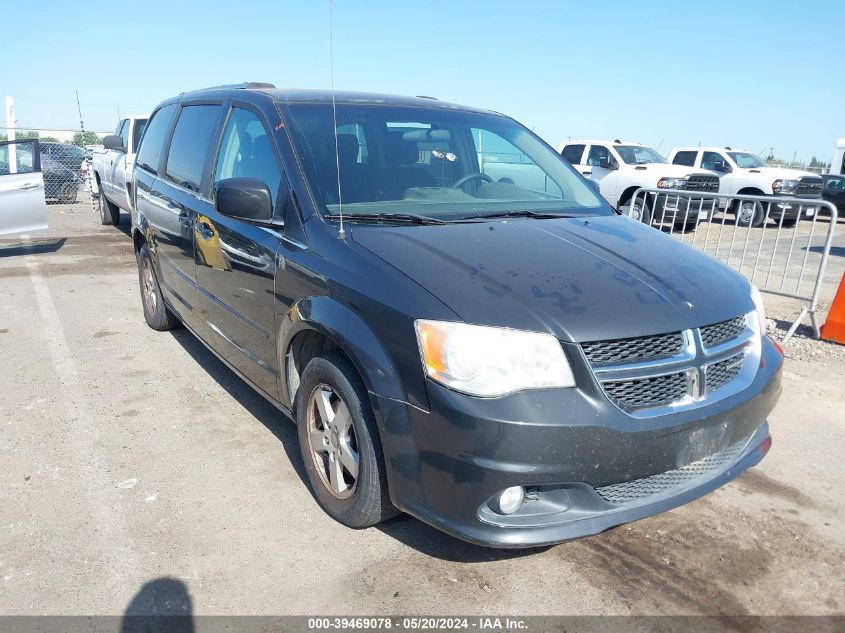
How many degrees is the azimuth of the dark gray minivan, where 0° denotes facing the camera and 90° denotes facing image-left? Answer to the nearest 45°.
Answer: approximately 315°

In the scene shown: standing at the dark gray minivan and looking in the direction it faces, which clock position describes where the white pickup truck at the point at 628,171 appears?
The white pickup truck is roughly at 8 o'clock from the dark gray minivan.

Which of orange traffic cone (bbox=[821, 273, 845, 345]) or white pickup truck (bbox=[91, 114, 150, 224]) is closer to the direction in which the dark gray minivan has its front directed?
the orange traffic cone

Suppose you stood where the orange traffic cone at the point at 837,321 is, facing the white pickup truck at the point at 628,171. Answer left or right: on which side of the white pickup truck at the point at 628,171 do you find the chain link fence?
left

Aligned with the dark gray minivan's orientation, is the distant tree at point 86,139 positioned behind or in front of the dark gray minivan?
behind

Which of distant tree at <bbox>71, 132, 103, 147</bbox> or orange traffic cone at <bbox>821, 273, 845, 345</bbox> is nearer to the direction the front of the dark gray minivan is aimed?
the orange traffic cone

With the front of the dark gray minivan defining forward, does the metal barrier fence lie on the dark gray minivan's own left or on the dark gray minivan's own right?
on the dark gray minivan's own left

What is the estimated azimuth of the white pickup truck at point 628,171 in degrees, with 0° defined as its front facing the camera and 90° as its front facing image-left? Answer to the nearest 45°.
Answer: approximately 315°

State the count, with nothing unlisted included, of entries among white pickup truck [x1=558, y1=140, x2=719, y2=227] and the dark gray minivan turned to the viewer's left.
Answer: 0

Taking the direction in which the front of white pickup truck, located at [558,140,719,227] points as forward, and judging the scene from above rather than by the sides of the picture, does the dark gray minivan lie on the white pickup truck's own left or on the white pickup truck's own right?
on the white pickup truck's own right

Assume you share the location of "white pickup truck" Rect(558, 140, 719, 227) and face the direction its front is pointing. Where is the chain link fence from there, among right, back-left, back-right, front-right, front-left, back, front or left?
back-right

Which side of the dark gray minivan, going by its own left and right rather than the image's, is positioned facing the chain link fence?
back
